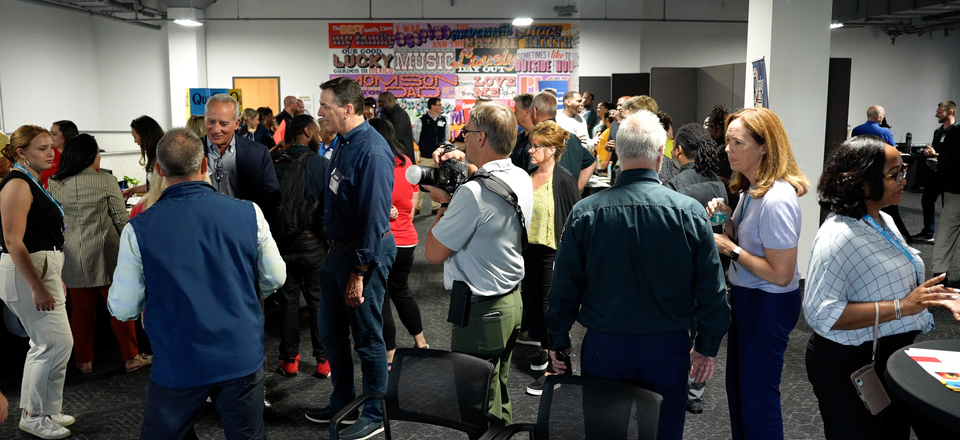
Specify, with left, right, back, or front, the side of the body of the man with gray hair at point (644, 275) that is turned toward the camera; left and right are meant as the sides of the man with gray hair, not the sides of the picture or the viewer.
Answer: back

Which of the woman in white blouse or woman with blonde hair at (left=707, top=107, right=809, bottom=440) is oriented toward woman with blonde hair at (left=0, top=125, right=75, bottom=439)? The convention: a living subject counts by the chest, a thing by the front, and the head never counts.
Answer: woman with blonde hair at (left=707, top=107, right=809, bottom=440)

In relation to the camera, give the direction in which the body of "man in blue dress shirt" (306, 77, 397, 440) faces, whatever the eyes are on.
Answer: to the viewer's left

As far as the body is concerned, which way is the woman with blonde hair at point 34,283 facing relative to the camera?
to the viewer's right

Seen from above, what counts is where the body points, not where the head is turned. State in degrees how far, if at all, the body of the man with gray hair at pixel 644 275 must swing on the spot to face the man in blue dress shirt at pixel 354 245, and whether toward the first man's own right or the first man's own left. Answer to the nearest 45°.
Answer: approximately 45° to the first man's own left

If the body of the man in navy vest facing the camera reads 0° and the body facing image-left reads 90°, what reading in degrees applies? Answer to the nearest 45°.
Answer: approximately 180°

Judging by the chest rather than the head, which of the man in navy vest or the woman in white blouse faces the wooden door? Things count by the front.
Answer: the man in navy vest

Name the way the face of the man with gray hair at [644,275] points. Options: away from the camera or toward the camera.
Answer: away from the camera

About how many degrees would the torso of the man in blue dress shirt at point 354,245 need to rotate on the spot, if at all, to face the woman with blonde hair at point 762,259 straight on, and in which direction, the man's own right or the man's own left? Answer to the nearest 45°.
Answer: approximately 135° to the man's own left

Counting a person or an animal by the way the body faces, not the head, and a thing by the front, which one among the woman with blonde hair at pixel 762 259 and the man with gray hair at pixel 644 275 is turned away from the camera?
the man with gray hair

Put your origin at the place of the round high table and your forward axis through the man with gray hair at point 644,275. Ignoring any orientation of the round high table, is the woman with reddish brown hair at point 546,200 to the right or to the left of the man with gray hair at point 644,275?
right

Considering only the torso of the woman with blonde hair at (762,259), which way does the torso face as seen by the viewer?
to the viewer's left

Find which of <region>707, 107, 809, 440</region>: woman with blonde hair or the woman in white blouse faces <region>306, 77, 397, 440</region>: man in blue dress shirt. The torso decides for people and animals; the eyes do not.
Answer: the woman with blonde hair
